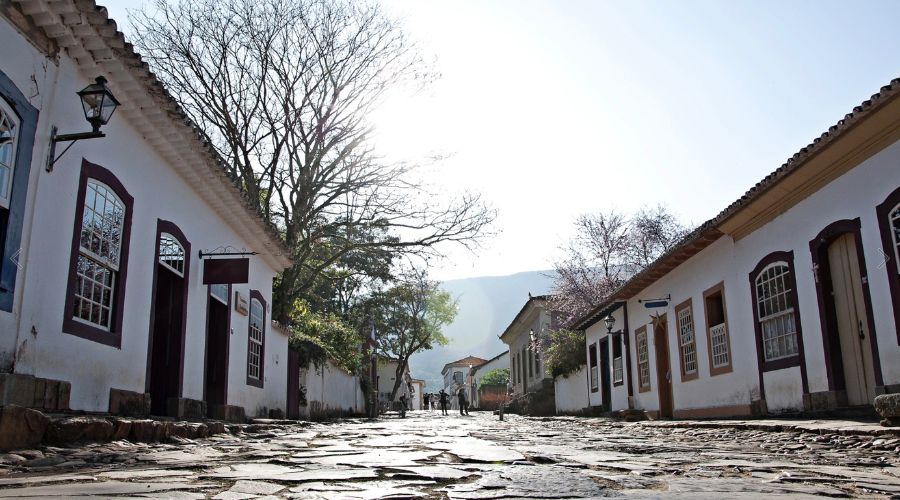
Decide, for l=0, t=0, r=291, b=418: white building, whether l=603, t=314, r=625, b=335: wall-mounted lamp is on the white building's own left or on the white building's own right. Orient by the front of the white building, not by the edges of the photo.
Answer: on the white building's own left

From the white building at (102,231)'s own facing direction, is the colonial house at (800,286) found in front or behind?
in front

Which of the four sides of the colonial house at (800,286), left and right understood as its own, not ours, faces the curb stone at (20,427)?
front

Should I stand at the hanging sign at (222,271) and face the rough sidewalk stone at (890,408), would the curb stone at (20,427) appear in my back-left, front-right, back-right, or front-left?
front-right

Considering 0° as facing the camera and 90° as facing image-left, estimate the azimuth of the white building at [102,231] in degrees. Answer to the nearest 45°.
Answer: approximately 315°

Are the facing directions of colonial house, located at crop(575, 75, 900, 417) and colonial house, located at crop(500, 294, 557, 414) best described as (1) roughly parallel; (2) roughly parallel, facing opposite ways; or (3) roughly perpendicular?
roughly parallel

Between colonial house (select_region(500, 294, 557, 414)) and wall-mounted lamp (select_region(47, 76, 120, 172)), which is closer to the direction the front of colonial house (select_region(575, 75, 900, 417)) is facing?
the wall-mounted lamp

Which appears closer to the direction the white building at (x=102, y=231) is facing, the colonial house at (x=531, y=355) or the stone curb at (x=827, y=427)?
the stone curb

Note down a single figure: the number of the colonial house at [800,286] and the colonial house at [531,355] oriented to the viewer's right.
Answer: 0

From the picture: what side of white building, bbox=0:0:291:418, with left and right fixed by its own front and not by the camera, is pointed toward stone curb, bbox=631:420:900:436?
front

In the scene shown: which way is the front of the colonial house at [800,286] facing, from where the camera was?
facing the viewer and to the left of the viewer

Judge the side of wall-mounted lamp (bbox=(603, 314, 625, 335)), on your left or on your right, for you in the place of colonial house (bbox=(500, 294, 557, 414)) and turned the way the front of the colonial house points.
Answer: on your left

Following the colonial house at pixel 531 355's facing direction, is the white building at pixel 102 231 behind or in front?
in front

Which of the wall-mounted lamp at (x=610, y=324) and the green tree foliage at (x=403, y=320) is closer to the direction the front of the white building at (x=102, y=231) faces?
the wall-mounted lamp
